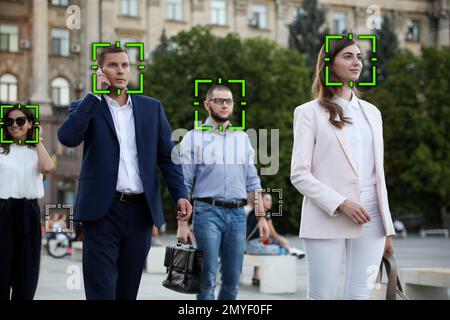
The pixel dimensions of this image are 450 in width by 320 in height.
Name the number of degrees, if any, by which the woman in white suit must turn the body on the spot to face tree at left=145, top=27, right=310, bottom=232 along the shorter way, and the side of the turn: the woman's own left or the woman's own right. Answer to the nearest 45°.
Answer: approximately 135° to the woman's own left

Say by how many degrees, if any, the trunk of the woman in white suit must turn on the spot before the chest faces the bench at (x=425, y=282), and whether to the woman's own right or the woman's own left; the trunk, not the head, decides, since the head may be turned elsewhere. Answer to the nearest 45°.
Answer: approximately 135° to the woman's own left

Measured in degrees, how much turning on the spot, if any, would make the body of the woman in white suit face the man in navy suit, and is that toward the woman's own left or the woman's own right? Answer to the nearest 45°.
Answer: approximately 135° to the woman's own right

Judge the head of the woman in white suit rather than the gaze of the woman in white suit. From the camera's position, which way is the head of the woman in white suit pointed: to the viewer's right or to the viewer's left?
to the viewer's right

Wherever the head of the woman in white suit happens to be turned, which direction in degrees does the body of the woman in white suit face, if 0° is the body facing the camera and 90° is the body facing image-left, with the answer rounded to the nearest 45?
approximately 315°

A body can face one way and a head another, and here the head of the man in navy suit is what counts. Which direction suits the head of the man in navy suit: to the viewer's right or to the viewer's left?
to the viewer's right

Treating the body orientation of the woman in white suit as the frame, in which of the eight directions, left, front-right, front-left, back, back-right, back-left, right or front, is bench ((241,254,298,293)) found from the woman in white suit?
back-left
